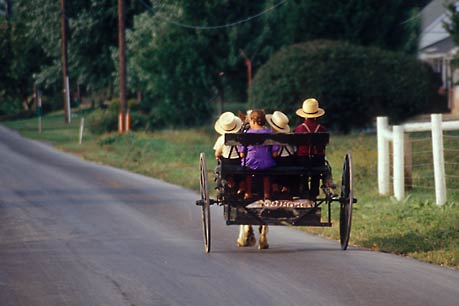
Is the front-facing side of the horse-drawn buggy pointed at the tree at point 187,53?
yes

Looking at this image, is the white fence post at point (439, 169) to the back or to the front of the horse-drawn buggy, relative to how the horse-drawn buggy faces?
to the front

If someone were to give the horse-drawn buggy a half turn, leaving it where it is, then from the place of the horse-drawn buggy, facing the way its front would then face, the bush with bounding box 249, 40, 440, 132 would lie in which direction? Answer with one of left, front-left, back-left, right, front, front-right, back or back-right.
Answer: back

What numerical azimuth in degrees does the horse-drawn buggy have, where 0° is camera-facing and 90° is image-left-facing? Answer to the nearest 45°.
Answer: approximately 180°

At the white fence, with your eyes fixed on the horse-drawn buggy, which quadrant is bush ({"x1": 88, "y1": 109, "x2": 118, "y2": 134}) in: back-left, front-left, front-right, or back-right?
back-right

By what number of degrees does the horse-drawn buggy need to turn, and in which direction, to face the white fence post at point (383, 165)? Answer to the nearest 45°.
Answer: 0° — it already faces it

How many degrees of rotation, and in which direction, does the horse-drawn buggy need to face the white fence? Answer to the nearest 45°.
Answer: approximately 45° to its right
